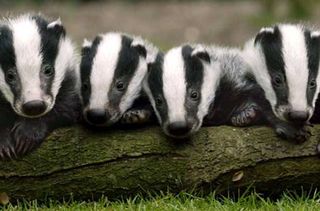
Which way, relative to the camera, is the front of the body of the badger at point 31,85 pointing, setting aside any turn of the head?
toward the camera

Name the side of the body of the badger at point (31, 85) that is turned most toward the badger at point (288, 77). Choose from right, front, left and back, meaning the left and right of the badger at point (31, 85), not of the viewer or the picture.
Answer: left

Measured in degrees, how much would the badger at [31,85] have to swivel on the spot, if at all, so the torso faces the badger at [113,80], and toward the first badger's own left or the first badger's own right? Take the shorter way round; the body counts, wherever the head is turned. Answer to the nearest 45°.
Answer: approximately 90° to the first badger's own left
